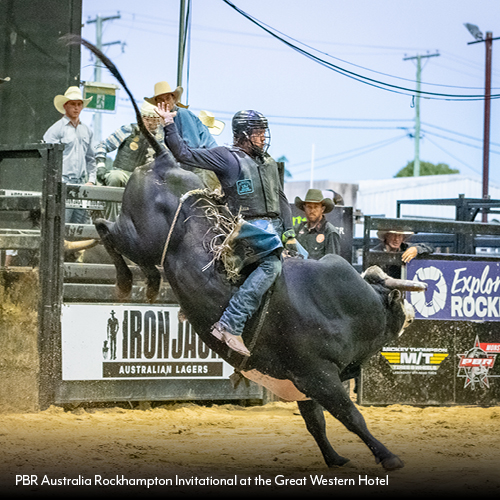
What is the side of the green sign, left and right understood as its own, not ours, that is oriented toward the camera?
front

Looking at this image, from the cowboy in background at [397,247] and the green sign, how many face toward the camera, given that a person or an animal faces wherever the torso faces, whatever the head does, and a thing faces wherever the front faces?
2

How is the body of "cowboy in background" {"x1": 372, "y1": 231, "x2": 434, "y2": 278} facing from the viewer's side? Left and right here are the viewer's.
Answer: facing the viewer

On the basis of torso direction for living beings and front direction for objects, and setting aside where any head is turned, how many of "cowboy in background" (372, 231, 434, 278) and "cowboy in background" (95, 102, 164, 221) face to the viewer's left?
0

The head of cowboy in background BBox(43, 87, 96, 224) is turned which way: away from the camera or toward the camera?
toward the camera

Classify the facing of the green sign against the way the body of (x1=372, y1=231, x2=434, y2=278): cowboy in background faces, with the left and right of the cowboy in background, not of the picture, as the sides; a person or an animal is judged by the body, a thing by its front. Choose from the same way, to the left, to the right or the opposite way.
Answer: the same way

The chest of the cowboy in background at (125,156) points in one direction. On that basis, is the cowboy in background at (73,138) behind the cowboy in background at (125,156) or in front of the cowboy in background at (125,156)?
behind

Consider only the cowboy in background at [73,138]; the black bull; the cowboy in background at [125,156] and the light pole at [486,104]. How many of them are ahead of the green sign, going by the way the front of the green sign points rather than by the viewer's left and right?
3

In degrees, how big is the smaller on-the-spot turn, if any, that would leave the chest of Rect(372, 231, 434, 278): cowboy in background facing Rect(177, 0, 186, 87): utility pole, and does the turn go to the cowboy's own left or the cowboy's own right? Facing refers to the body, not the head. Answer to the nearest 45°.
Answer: approximately 135° to the cowboy's own right

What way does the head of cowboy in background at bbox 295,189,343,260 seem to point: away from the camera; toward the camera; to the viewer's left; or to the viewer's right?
toward the camera
